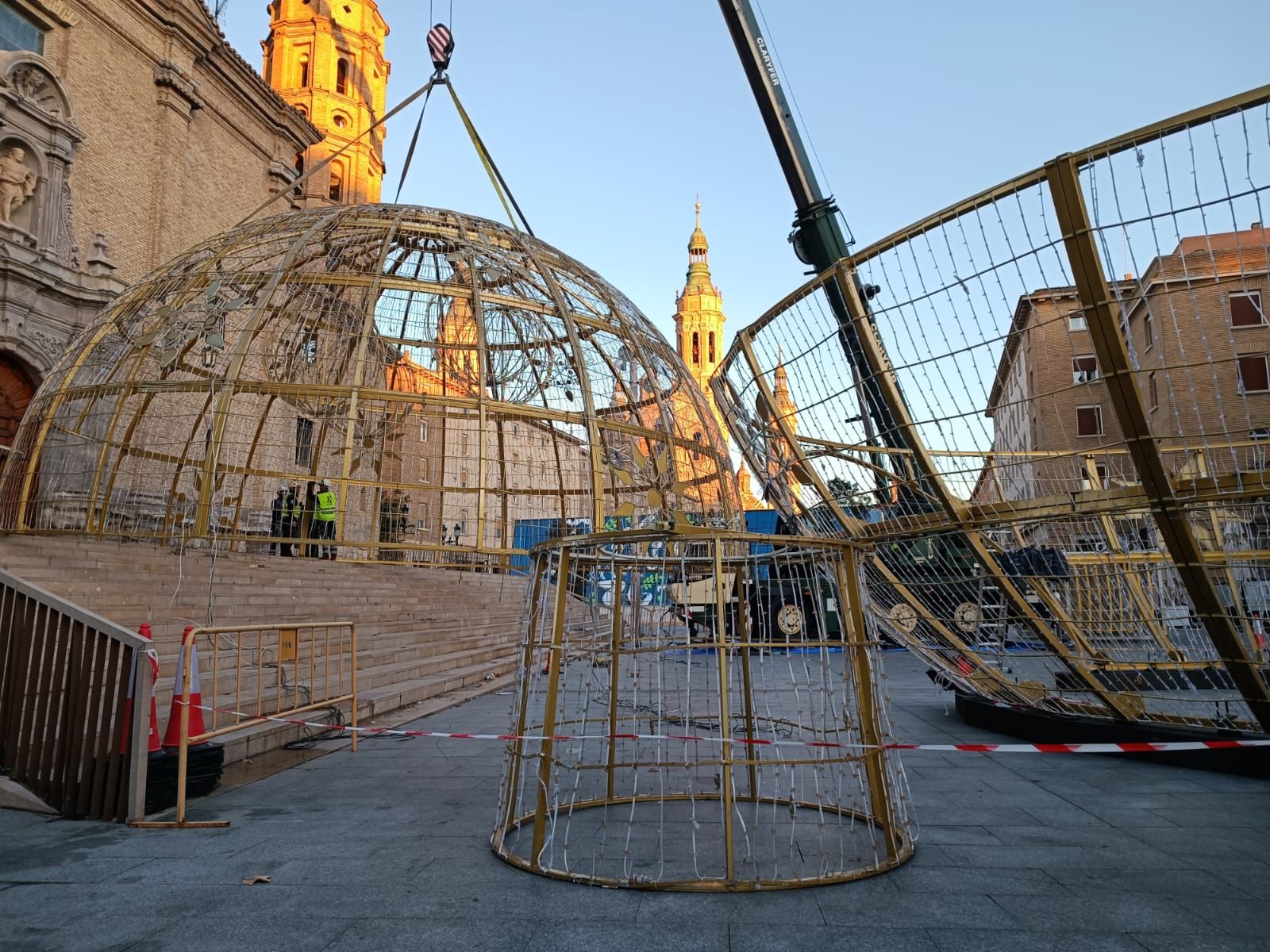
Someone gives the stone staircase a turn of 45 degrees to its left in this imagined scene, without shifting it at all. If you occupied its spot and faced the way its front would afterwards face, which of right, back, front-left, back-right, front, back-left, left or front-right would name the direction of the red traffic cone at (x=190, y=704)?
right

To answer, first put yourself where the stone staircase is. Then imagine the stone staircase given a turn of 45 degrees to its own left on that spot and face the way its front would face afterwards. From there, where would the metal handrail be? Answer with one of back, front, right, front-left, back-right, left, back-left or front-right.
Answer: right

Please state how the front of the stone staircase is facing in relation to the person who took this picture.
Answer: facing the viewer and to the right of the viewer

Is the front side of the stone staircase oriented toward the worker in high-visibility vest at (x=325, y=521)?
no

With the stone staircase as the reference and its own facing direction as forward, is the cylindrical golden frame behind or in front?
in front
